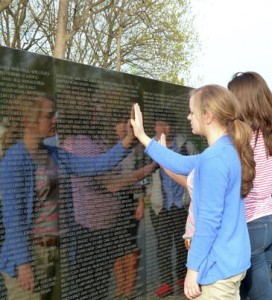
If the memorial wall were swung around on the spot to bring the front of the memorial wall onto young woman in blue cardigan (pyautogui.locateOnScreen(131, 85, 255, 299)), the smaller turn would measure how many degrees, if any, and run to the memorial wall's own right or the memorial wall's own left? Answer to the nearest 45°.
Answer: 0° — it already faces them

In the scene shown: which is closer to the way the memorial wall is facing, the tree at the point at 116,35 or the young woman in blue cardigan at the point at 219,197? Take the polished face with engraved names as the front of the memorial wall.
the young woman in blue cardigan

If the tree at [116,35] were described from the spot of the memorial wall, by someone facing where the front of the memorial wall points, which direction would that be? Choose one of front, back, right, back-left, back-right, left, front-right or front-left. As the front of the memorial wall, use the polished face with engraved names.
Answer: back-left

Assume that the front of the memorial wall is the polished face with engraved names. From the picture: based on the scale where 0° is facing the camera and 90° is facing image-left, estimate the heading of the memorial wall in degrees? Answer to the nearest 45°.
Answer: approximately 315°
